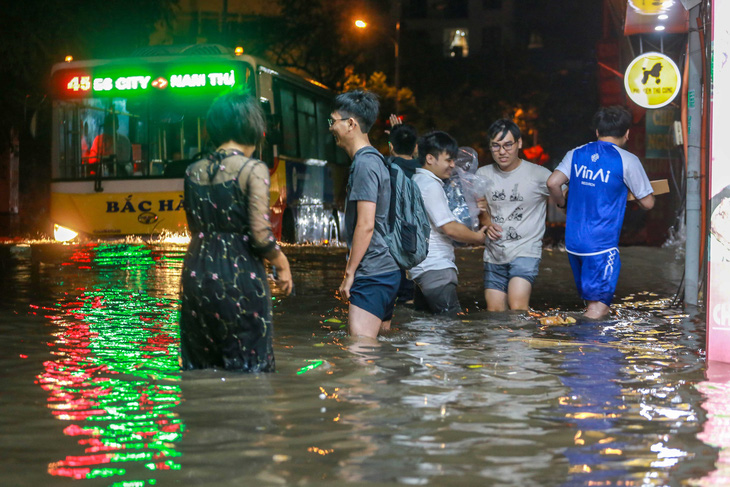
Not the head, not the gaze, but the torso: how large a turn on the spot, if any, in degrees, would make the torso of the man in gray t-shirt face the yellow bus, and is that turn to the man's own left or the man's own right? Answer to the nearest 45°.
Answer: approximately 90° to the man's own right

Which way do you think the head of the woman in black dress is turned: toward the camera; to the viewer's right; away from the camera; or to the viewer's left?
away from the camera

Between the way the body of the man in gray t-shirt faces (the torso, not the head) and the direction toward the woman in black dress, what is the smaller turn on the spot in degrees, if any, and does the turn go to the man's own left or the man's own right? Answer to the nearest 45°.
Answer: approximately 45° to the man's own left

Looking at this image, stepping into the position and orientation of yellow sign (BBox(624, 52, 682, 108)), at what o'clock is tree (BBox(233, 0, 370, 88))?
The tree is roughly at 5 o'clock from the yellow sign.

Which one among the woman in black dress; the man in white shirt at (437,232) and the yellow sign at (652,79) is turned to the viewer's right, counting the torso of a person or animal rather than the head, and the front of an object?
the man in white shirt

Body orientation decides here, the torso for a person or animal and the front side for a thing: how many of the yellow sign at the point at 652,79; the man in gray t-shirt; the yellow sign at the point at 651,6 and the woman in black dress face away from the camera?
1

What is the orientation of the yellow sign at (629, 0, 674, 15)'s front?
toward the camera

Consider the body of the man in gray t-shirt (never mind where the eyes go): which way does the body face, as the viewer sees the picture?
to the viewer's left

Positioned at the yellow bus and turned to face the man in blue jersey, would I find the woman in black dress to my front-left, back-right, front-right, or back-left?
front-right

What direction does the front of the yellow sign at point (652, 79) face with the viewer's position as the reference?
facing the viewer

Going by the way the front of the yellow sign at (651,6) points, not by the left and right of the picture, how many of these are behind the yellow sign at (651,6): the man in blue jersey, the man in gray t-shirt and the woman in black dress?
0

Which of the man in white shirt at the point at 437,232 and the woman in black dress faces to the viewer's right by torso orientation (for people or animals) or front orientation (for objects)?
the man in white shirt

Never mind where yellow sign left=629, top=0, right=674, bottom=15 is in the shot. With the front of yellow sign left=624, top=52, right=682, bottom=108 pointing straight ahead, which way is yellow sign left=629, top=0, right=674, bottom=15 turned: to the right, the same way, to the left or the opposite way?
the same way

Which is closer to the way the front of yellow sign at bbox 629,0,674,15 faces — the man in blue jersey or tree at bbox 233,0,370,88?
the man in blue jersey

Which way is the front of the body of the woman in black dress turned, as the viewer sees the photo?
away from the camera

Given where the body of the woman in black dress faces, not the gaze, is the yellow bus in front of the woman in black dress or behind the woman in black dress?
in front

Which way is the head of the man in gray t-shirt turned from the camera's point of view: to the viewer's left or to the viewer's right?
to the viewer's left
